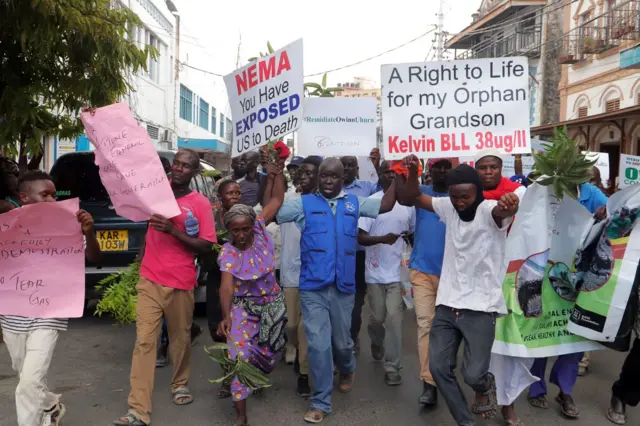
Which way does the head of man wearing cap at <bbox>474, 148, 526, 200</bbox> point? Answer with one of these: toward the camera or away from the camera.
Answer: toward the camera

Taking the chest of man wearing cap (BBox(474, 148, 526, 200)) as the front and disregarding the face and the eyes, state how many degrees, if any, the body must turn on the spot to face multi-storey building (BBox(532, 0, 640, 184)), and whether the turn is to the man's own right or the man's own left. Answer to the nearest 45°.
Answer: approximately 180°

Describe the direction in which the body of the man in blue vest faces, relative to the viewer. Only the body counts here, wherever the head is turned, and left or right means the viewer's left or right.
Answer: facing the viewer

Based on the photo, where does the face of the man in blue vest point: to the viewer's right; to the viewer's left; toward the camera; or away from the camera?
toward the camera

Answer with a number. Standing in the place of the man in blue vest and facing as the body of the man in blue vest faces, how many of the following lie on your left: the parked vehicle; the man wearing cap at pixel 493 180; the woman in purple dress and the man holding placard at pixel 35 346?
1

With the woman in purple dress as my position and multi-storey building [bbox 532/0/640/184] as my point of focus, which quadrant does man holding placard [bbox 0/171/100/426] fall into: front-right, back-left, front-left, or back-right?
back-left

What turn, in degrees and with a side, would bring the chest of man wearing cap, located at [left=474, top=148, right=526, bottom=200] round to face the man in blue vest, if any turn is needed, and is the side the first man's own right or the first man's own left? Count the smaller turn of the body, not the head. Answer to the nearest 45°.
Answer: approximately 90° to the first man's own right

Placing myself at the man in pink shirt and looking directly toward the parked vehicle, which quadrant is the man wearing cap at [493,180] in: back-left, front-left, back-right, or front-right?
back-right

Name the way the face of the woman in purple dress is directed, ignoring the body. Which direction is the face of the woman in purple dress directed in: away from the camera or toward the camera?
toward the camera

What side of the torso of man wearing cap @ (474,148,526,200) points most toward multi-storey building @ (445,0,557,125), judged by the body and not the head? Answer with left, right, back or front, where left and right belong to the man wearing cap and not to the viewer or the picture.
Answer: back

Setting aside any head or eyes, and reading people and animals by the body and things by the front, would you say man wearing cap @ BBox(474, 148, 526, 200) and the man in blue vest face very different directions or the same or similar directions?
same or similar directions

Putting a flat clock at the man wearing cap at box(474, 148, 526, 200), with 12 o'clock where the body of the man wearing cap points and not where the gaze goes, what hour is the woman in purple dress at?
The woman in purple dress is roughly at 2 o'clock from the man wearing cap.

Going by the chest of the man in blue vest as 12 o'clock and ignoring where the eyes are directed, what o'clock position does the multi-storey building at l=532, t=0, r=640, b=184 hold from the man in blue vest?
The multi-storey building is roughly at 7 o'clock from the man in blue vest.

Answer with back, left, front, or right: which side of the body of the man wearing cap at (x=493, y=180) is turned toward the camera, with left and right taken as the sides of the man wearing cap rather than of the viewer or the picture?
front

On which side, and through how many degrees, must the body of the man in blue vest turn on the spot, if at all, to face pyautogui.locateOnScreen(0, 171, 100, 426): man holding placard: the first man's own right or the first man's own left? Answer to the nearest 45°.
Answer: approximately 90° to the first man's own right
